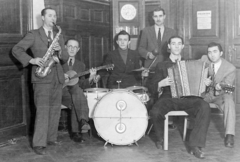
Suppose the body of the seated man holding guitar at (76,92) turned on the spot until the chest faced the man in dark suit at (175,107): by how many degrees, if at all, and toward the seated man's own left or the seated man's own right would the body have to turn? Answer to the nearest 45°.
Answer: approximately 45° to the seated man's own left

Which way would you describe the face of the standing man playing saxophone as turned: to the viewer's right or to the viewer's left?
to the viewer's right

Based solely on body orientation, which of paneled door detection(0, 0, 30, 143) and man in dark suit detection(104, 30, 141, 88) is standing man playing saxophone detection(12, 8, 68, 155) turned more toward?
the man in dark suit

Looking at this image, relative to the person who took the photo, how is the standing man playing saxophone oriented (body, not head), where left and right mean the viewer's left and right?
facing the viewer and to the right of the viewer

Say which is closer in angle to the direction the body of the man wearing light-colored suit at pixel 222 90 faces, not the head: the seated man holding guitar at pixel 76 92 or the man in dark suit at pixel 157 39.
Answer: the seated man holding guitar

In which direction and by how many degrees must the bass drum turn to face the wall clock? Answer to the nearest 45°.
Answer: approximately 180°

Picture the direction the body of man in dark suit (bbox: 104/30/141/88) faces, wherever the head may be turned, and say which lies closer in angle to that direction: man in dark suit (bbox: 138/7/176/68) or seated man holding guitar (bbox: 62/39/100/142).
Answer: the seated man holding guitar

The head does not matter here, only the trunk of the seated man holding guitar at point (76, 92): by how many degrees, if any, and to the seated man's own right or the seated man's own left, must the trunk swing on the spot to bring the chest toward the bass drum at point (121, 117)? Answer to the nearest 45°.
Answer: approximately 45° to the seated man's own left

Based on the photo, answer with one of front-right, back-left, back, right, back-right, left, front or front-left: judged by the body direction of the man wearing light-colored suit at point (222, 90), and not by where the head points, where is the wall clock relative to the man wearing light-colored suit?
right

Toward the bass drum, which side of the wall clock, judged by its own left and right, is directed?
front

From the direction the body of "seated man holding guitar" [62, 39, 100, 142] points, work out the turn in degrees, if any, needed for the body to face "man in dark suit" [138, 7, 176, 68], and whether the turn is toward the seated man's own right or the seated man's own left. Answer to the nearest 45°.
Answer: approximately 135° to the seated man's own left
